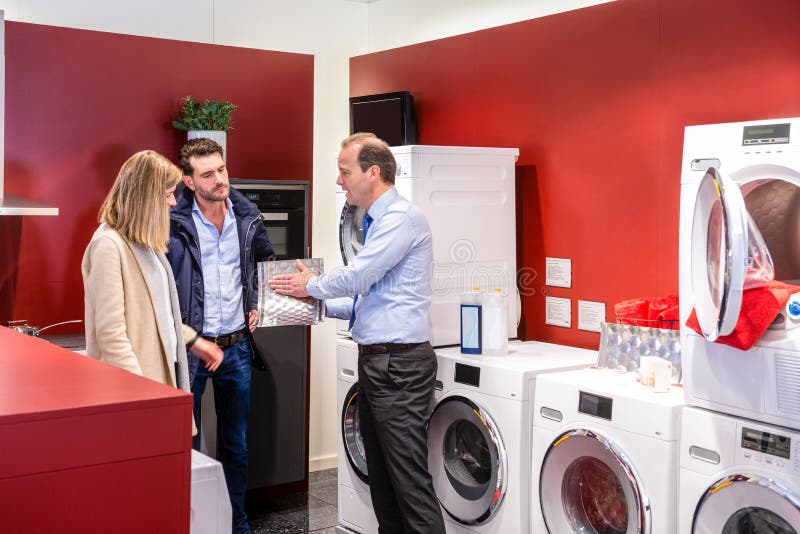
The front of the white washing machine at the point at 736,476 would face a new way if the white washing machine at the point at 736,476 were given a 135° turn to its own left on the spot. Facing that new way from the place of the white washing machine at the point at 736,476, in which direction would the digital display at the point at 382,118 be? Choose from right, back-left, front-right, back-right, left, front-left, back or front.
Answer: back-left

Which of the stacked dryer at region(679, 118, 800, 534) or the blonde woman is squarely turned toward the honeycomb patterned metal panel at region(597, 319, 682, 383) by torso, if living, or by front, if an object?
the blonde woman

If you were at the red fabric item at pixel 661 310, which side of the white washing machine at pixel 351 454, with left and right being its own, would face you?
left

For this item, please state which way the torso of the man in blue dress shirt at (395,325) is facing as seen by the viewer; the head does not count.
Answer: to the viewer's left

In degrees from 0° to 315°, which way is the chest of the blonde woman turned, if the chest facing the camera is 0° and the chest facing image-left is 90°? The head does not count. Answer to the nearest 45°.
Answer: approximately 270°

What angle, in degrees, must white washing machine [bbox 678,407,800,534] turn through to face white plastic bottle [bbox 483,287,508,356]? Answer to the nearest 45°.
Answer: approximately 90° to its right

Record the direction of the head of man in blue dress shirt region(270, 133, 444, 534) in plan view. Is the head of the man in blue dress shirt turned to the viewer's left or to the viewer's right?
to the viewer's left

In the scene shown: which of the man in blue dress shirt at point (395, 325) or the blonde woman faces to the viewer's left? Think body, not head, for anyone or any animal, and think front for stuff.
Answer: the man in blue dress shirt

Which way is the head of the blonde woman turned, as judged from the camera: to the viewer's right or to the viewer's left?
to the viewer's right

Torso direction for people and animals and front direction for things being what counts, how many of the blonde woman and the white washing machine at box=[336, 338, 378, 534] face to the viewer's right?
1
